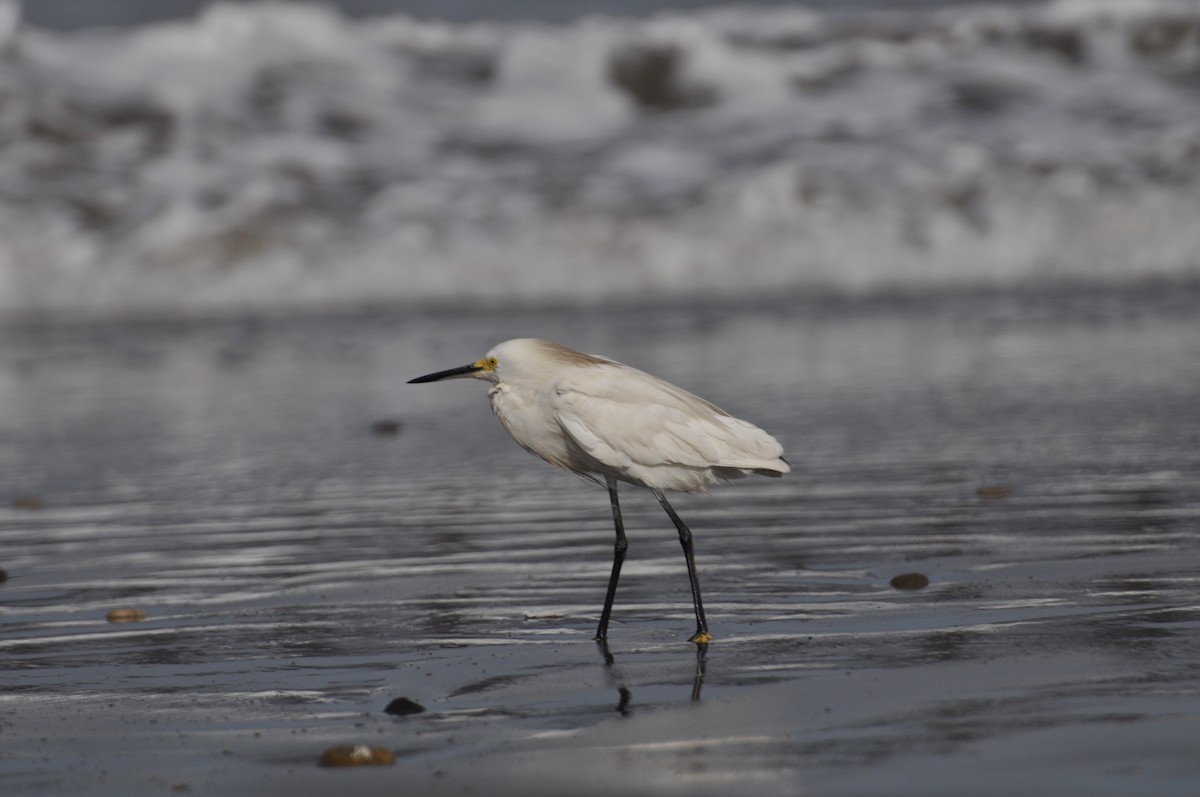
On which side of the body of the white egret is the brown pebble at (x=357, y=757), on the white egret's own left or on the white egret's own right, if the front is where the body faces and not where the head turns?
on the white egret's own left

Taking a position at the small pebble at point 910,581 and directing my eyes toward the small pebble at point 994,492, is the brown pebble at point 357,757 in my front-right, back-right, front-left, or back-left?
back-left

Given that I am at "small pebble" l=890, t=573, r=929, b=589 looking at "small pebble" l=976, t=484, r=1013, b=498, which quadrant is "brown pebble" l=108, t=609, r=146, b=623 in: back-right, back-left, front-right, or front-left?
back-left

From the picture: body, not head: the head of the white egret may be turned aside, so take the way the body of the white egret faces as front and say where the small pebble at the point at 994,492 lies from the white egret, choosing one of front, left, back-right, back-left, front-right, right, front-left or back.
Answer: back-right

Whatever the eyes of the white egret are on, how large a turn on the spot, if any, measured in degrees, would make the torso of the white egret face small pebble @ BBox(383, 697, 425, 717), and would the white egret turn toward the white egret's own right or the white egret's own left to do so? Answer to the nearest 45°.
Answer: approximately 90° to the white egret's own left

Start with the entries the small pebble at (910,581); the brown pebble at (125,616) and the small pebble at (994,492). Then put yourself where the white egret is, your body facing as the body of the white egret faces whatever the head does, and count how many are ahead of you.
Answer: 1

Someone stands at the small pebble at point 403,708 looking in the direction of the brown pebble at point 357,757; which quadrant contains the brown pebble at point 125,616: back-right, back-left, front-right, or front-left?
back-right

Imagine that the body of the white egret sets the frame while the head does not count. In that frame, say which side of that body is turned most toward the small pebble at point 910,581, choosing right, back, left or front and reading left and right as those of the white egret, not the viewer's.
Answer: back

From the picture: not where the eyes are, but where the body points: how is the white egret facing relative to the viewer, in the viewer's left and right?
facing to the left of the viewer

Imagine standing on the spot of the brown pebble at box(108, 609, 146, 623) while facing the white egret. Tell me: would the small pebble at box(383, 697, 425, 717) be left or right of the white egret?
right

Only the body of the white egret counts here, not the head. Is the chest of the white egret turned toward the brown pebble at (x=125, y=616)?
yes
